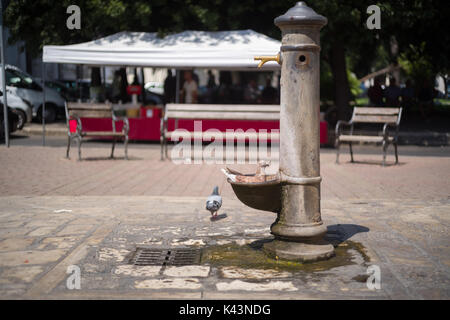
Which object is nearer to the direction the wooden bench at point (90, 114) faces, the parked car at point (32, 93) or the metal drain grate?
the metal drain grate

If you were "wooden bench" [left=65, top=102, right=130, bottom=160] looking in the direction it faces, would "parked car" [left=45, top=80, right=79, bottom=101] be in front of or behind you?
behind

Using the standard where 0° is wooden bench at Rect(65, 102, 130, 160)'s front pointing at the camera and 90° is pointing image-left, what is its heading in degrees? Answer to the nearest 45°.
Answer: approximately 315°

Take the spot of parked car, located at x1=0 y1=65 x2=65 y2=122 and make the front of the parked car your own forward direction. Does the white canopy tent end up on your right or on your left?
on your right

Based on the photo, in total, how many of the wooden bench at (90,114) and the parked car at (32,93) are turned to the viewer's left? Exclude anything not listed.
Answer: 0

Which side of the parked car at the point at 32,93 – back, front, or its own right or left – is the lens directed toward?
right
